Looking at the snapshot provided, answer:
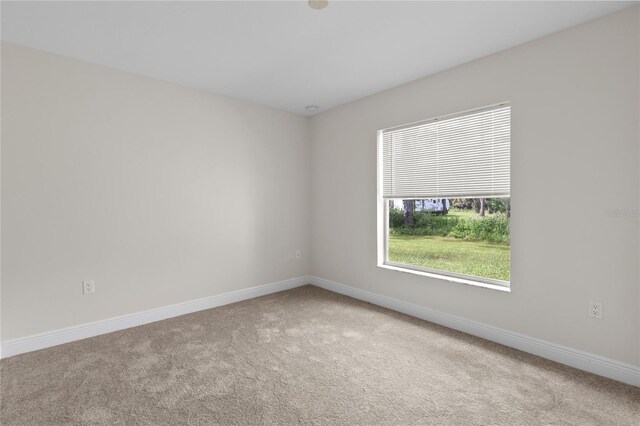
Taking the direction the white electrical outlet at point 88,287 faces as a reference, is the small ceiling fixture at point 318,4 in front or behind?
in front

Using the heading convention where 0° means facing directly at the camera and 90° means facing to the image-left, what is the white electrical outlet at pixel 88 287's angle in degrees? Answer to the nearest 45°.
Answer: approximately 0°

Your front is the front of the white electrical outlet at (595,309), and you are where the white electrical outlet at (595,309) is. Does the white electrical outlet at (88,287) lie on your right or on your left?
on your right

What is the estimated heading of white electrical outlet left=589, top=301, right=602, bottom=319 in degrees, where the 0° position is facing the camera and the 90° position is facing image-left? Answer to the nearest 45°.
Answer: approximately 0°

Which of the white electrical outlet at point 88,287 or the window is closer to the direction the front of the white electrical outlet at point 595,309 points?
the white electrical outlet

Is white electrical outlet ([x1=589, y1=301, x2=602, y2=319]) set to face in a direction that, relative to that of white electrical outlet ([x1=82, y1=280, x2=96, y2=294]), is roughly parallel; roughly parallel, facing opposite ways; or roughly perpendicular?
roughly perpendicular

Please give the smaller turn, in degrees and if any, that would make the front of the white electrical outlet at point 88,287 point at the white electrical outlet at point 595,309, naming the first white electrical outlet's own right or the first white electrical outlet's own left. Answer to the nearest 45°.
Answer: approximately 45° to the first white electrical outlet's own left

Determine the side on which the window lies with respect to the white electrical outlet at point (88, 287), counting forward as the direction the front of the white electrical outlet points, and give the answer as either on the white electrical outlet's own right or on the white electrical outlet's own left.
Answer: on the white electrical outlet's own left

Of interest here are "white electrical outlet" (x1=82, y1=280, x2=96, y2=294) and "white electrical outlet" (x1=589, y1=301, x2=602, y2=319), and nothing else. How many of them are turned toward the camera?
2
